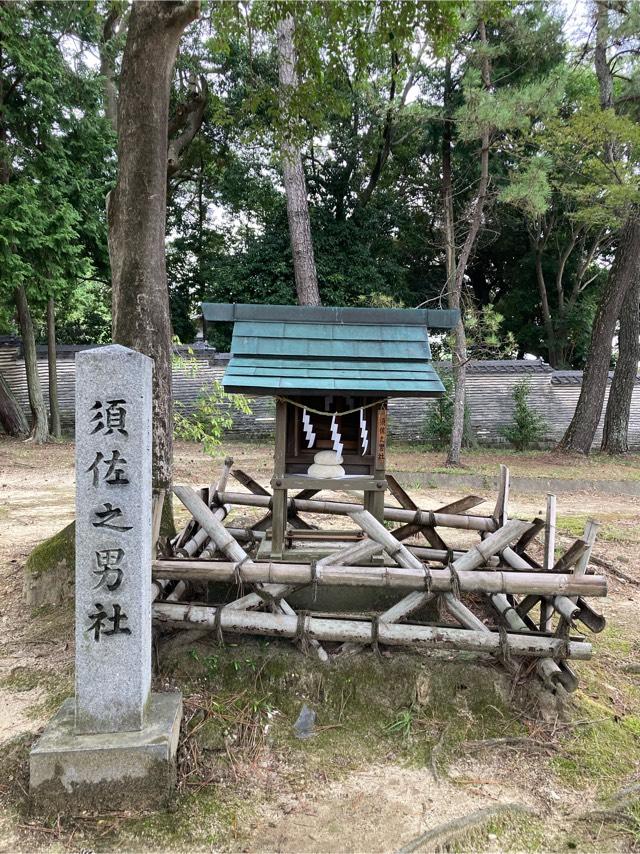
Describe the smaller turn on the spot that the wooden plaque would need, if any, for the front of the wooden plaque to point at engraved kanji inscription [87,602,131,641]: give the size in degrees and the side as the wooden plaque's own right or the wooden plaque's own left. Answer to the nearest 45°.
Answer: approximately 45° to the wooden plaque's own right

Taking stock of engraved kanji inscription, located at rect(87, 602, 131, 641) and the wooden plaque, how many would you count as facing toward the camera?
2

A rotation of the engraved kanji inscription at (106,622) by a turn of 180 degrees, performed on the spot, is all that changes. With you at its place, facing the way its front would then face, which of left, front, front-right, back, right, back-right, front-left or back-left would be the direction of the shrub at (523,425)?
front-right

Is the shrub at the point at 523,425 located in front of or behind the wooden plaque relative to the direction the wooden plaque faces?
behind

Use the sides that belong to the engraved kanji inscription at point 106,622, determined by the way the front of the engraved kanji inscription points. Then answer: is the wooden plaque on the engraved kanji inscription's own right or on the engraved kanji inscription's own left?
on the engraved kanji inscription's own left

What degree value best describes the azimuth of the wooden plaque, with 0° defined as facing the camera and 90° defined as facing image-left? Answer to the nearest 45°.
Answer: approximately 0°

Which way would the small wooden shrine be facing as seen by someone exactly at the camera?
facing the viewer

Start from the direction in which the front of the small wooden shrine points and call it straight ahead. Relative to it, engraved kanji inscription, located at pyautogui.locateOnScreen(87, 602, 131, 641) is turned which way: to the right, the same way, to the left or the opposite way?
the same way

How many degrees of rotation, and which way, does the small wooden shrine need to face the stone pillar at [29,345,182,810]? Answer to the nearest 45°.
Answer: approximately 45° to its right
